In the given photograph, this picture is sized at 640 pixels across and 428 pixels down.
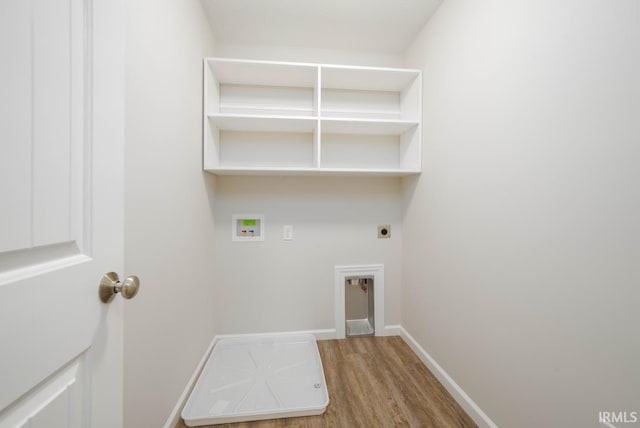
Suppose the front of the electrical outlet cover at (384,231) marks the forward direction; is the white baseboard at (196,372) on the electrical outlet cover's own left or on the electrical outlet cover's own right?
on the electrical outlet cover's own right

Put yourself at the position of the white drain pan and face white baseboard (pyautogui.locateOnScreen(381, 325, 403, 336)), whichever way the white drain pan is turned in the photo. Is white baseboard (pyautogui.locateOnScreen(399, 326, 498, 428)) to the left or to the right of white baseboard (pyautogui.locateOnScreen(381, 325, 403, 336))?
right

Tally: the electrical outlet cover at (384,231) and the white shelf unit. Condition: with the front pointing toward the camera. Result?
2

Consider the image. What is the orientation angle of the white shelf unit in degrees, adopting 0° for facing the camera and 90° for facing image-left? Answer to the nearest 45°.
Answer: approximately 0°

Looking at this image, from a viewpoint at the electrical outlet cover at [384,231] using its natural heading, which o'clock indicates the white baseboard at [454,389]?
The white baseboard is roughly at 11 o'clock from the electrical outlet cover.

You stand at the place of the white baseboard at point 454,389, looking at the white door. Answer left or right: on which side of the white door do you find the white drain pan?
right
